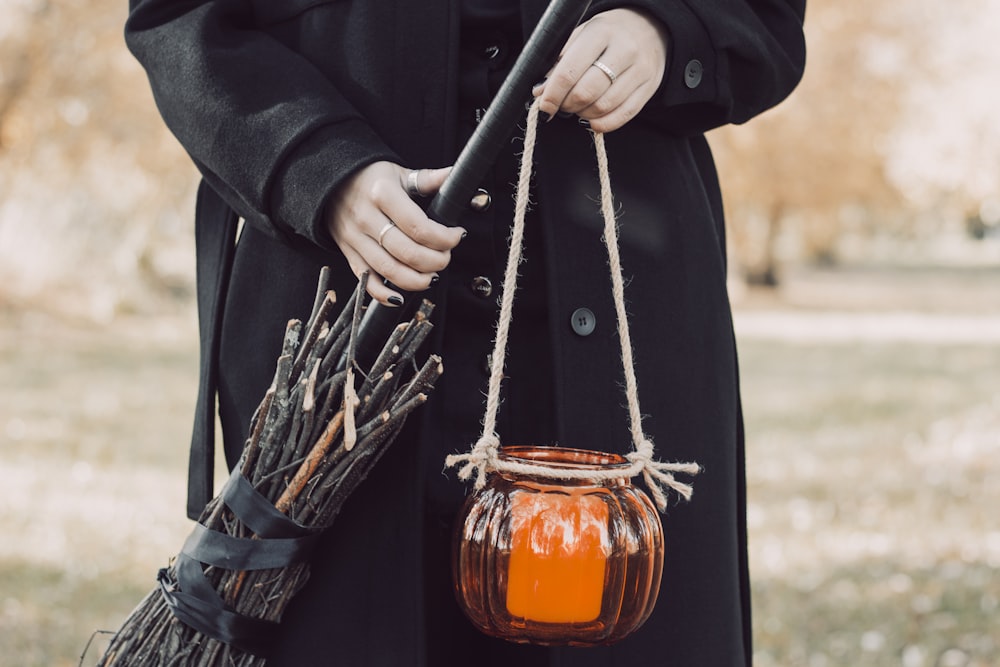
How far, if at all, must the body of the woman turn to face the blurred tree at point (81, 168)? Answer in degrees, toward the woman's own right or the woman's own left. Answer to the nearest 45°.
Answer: approximately 180°

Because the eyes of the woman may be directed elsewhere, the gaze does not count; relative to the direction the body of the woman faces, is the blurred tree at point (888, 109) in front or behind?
behind

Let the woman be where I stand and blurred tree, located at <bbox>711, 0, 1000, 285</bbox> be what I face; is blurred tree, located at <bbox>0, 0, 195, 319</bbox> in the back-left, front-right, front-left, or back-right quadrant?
front-left

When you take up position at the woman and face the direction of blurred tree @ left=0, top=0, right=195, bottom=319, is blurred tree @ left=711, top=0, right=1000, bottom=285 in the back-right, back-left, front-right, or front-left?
front-right

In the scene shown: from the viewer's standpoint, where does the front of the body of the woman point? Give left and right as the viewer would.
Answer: facing the viewer
